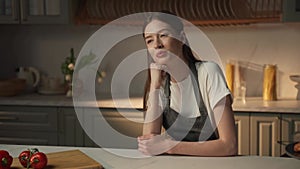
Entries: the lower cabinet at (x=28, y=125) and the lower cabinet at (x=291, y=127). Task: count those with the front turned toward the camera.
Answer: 2

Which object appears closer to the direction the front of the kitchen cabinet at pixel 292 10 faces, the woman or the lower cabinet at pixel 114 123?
the woman

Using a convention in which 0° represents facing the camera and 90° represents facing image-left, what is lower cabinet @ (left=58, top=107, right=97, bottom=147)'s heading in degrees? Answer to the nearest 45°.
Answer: approximately 0°

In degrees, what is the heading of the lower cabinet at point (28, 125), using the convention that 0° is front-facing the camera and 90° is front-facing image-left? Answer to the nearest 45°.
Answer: approximately 0°

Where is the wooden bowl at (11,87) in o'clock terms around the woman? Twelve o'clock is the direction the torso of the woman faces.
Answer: The wooden bowl is roughly at 3 o'clock from the woman.

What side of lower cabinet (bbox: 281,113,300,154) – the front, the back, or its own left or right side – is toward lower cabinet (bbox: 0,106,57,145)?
right
